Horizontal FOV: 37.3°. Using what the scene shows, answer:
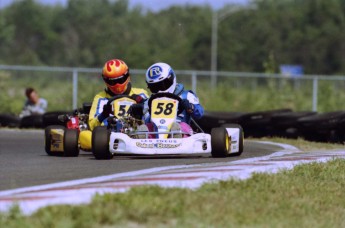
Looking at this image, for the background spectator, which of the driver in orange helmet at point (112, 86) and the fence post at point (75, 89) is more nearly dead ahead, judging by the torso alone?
the driver in orange helmet

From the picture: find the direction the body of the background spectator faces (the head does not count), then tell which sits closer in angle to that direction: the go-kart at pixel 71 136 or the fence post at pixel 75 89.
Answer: the go-kart

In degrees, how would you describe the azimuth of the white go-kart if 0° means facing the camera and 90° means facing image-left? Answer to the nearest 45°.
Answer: approximately 0°

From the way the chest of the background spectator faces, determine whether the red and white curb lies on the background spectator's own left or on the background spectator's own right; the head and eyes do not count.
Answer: on the background spectator's own left

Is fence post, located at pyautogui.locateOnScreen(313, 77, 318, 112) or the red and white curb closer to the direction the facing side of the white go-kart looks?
the red and white curb

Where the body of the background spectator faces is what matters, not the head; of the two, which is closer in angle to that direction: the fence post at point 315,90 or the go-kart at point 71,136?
the go-kart

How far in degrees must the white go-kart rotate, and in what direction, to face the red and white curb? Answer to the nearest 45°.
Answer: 0° — it already faces it

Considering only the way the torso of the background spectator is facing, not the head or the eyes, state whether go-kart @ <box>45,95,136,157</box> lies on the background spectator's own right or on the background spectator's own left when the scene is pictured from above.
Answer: on the background spectator's own left

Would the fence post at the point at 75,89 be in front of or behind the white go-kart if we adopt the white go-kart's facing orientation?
behind
